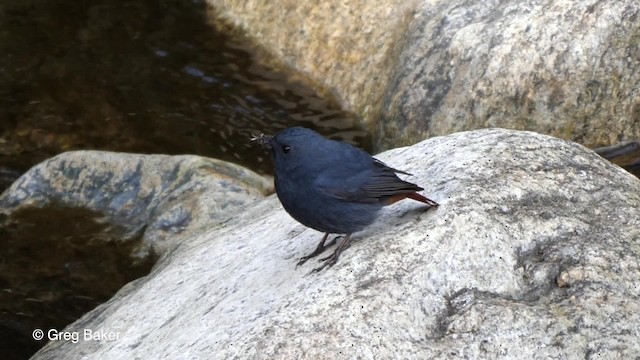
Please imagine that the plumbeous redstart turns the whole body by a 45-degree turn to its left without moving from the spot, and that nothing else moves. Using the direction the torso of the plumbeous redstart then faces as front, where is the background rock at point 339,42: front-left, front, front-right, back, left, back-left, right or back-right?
back-right

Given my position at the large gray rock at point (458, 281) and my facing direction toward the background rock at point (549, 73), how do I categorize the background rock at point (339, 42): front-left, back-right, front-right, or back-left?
front-left

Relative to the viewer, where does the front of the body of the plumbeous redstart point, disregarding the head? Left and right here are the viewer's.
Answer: facing to the left of the viewer

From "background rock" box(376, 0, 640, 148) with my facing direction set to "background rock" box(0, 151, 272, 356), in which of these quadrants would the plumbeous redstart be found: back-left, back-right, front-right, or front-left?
front-left

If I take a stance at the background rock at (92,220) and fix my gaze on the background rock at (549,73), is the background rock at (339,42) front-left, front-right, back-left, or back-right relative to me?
front-left

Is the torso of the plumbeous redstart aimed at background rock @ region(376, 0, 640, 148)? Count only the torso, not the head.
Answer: no

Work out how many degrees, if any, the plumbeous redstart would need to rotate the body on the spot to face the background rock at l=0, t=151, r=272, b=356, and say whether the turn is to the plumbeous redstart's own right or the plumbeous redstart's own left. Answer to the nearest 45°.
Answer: approximately 45° to the plumbeous redstart's own right
